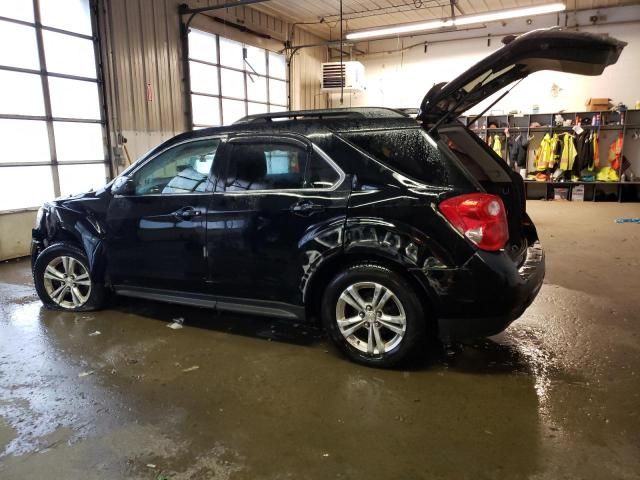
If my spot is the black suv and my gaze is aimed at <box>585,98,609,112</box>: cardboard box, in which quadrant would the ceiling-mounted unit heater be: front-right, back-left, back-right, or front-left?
front-left

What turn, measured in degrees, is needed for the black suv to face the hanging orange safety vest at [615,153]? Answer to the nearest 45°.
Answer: approximately 90° to its right

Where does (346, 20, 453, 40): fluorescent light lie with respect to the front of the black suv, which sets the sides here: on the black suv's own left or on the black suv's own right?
on the black suv's own right

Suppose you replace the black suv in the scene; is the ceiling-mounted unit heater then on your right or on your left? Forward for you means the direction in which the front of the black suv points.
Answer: on your right

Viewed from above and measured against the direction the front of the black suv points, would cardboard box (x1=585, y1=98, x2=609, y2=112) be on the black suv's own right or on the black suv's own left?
on the black suv's own right

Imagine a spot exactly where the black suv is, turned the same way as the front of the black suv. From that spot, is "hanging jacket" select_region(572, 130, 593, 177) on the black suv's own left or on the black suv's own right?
on the black suv's own right

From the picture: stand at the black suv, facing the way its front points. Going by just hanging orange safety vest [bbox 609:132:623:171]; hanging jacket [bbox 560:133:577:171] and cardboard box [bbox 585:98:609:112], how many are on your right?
3

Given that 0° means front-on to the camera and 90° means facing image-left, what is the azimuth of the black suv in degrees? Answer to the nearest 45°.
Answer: approximately 135°

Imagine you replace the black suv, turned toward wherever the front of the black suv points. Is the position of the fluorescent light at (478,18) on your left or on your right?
on your right

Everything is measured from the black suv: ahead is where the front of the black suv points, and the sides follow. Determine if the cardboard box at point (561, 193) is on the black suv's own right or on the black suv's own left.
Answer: on the black suv's own right

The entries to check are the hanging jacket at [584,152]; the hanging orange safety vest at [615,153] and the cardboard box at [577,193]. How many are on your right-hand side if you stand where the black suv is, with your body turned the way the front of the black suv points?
3

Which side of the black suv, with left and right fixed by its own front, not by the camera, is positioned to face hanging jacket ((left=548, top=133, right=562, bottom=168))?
right

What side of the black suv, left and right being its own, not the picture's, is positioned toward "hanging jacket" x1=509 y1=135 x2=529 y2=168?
right

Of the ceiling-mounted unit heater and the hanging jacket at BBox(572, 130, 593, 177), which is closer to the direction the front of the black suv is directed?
the ceiling-mounted unit heater

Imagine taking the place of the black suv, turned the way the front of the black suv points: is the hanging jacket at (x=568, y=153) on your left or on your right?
on your right
